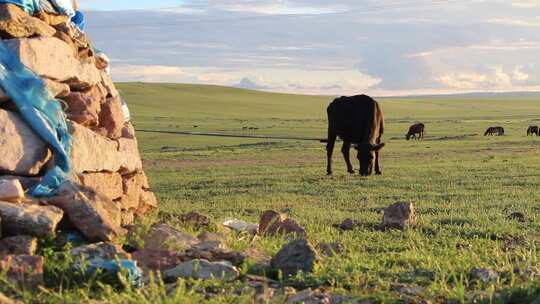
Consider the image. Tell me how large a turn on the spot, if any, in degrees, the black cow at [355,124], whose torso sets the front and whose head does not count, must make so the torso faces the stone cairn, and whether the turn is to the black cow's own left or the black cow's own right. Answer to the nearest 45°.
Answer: approximately 45° to the black cow's own right

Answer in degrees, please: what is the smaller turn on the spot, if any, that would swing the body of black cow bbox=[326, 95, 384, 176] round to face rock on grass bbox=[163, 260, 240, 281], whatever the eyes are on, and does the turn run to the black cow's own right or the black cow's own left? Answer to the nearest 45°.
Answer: approximately 45° to the black cow's own right

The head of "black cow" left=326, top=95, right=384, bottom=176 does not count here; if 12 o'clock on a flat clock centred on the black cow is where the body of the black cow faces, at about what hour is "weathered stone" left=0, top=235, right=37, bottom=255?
The weathered stone is roughly at 2 o'clock from the black cow.

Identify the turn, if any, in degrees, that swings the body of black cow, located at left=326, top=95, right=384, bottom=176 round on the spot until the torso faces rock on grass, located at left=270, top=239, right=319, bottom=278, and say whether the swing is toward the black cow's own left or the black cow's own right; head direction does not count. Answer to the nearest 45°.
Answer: approximately 45° to the black cow's own right

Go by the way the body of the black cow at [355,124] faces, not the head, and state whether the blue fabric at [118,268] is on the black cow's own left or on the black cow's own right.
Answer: on the black cow's own right

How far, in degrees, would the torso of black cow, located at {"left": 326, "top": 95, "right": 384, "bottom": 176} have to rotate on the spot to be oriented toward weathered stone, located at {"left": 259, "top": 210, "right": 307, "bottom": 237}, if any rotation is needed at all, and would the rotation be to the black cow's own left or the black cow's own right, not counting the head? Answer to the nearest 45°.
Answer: approximately 45° to the black cow's own right

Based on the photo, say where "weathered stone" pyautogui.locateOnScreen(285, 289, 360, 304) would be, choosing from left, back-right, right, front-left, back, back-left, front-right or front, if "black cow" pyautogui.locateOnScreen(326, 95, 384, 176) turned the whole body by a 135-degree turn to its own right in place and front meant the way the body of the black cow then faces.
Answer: left

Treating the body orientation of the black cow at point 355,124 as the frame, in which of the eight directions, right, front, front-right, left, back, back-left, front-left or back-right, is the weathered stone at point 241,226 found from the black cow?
front-right

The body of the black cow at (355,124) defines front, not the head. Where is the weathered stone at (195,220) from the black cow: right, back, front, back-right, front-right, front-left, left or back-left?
front-right

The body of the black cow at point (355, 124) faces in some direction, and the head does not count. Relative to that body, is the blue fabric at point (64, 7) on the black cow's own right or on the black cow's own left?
on the black cow's own right

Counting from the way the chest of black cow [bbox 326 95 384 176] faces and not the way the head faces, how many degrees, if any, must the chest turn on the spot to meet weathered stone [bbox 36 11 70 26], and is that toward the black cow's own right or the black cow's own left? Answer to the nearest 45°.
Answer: approximately 45° to the black cow's own right

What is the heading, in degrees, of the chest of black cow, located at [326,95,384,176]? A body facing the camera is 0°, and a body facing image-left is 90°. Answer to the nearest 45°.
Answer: approximately 315°

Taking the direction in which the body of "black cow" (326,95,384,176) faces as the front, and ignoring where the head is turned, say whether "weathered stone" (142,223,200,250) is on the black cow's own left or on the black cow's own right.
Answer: on the black cow's own right
